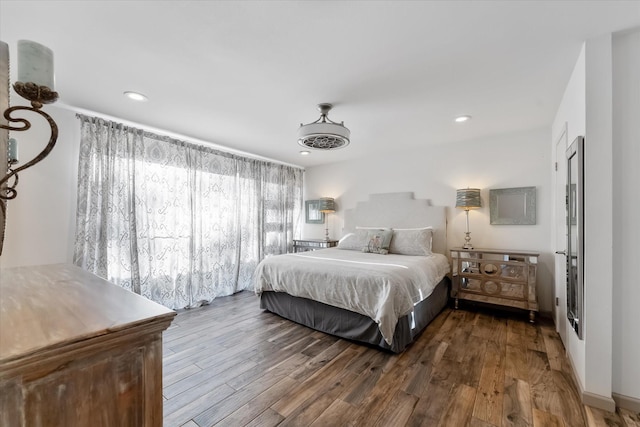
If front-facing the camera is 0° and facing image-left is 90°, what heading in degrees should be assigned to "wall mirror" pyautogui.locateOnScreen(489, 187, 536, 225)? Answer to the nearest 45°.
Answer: approximately 0°

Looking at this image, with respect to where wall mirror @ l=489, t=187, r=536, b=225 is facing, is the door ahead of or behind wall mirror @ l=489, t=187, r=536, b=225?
ahead

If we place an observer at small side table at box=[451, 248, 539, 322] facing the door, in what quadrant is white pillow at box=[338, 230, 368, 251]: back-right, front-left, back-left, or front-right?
back-right

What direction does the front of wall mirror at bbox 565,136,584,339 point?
to the viewer's left

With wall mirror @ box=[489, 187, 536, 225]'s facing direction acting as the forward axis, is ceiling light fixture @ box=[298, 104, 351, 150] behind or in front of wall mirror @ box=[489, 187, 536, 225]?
in front

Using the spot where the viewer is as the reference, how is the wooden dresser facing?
facing away from the viewer and to the right of the viewer

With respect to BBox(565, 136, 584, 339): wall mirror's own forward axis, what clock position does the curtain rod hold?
The curtain rod is roughly at 11 o'clock from the wall mirror.

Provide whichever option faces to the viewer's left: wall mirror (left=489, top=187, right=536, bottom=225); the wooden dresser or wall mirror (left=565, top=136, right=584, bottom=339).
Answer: wall mirror (left=565, top=136, right=584, bottom=339)

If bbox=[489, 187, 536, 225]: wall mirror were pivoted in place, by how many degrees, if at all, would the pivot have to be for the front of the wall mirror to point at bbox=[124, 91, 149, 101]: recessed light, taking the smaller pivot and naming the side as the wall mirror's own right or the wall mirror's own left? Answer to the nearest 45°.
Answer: approximately 45° to the wall mirror's own right

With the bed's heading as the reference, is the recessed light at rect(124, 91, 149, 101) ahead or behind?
ahead

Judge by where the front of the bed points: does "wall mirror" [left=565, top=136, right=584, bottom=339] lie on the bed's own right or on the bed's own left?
on the bed's own left

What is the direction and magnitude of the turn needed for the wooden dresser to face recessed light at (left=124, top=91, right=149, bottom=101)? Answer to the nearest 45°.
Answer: approximately 45° to its left
